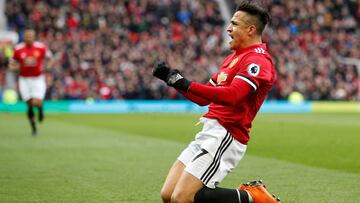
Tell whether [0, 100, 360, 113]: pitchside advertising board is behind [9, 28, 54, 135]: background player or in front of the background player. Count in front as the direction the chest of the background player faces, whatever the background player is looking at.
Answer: behind

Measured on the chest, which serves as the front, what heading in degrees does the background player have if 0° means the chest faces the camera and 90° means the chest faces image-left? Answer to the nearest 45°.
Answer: approximately 0°
